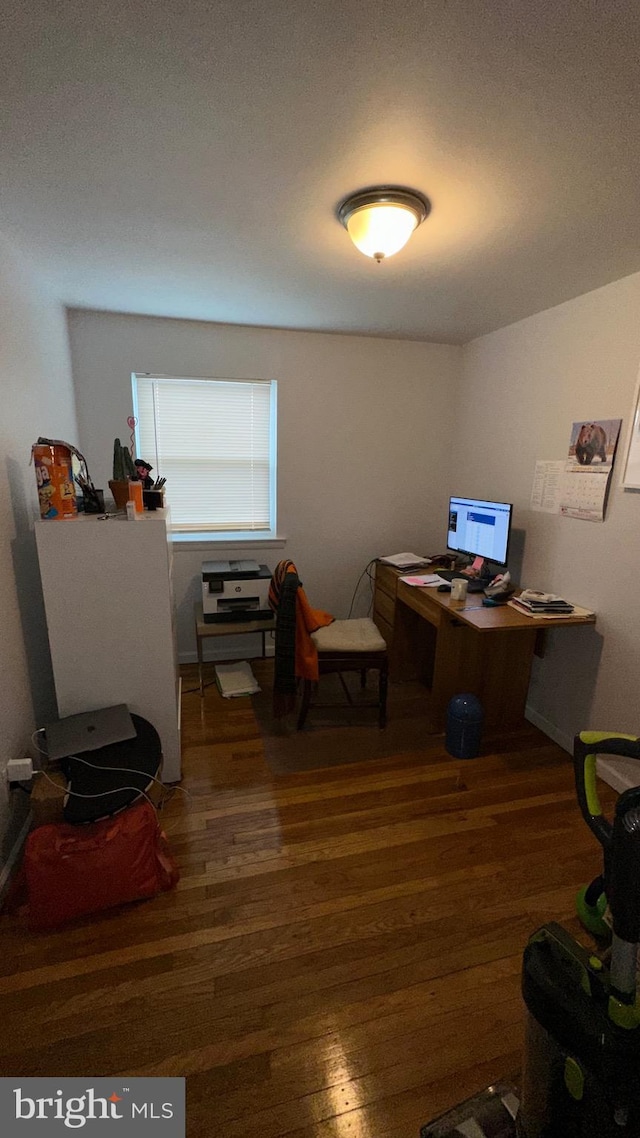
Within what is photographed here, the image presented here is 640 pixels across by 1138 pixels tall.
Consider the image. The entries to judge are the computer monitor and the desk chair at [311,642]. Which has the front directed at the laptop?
the computer monitor

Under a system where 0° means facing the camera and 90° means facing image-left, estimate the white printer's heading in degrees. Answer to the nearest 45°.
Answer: approximately 0°

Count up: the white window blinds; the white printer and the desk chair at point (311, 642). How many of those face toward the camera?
2

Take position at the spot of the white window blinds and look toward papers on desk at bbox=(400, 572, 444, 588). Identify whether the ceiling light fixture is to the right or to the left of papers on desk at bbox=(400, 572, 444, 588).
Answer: right

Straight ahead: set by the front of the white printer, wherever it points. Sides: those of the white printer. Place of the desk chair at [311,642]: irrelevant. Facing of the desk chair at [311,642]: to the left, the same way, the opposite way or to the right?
to the left

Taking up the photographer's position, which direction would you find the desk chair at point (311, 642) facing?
facing to the right of the viewer

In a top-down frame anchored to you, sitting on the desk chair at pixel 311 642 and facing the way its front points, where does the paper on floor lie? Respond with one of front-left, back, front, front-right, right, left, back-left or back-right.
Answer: back-left

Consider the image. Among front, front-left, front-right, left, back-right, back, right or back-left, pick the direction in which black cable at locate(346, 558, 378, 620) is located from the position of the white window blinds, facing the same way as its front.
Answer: left

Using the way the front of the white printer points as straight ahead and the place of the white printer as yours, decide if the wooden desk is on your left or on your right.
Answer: on your left

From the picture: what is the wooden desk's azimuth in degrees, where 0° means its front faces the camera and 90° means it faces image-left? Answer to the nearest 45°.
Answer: approximately 90°

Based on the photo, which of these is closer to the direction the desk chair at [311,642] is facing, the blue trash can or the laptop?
the blue trash can

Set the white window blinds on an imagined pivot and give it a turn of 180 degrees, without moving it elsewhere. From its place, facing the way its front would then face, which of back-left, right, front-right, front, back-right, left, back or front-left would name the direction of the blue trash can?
back-right

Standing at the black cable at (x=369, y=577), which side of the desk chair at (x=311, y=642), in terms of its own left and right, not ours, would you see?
left

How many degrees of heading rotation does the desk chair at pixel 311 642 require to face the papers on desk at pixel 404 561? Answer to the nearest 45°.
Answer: approximately 45° to its left

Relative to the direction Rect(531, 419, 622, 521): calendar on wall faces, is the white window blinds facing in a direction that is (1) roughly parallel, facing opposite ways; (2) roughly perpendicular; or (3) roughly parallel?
roughly perpendicular
